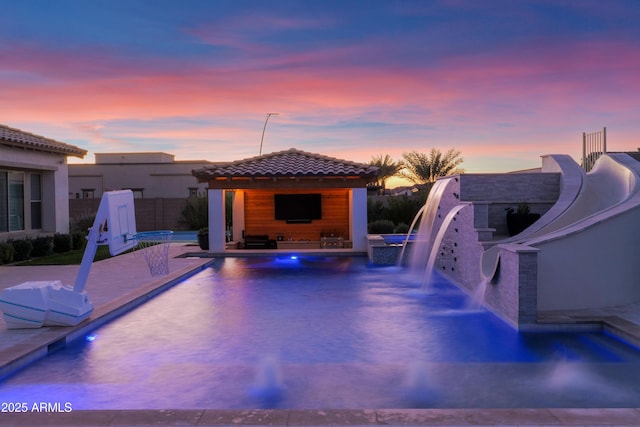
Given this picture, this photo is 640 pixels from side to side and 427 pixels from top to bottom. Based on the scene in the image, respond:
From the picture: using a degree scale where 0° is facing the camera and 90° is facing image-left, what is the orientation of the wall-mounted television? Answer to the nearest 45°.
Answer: approximately 0°

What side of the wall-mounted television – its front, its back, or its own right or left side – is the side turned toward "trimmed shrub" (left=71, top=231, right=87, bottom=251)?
right

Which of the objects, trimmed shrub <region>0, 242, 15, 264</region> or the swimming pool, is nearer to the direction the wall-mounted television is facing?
the swimming pool

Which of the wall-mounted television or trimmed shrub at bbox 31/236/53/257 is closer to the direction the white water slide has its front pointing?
the trimmed shrub

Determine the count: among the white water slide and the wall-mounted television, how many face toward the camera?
1

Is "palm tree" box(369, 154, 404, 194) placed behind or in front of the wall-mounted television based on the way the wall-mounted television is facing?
behind

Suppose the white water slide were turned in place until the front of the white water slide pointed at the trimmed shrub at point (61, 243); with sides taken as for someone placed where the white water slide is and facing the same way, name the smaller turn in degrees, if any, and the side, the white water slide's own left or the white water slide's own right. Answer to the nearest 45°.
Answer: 0° — it already faces it

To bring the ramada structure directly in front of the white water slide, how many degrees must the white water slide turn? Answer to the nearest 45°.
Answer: approximately 45° to its right

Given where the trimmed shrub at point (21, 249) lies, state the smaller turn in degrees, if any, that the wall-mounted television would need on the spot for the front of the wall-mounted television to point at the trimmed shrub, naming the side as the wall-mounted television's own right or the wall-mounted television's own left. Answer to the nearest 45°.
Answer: approximately 45° to the wall-mounted television's own right

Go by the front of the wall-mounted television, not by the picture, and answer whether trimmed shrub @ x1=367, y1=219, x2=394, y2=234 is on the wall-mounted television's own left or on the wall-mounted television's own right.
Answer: on the wall-mounted television's own left

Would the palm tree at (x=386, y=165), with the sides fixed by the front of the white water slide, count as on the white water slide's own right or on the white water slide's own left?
on the white water slide's own right

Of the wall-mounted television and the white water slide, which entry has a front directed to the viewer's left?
the white water slide

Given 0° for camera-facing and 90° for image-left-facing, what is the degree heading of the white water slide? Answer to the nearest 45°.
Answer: approximately 90°

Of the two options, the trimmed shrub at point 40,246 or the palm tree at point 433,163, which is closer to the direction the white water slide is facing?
the trimmed shrub

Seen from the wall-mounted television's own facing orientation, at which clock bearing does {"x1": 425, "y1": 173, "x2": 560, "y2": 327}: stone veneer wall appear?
The stone veneer wall is roughly at 11 o'clock from the wall-mounted television.

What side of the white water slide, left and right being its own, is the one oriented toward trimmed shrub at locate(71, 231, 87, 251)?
front
